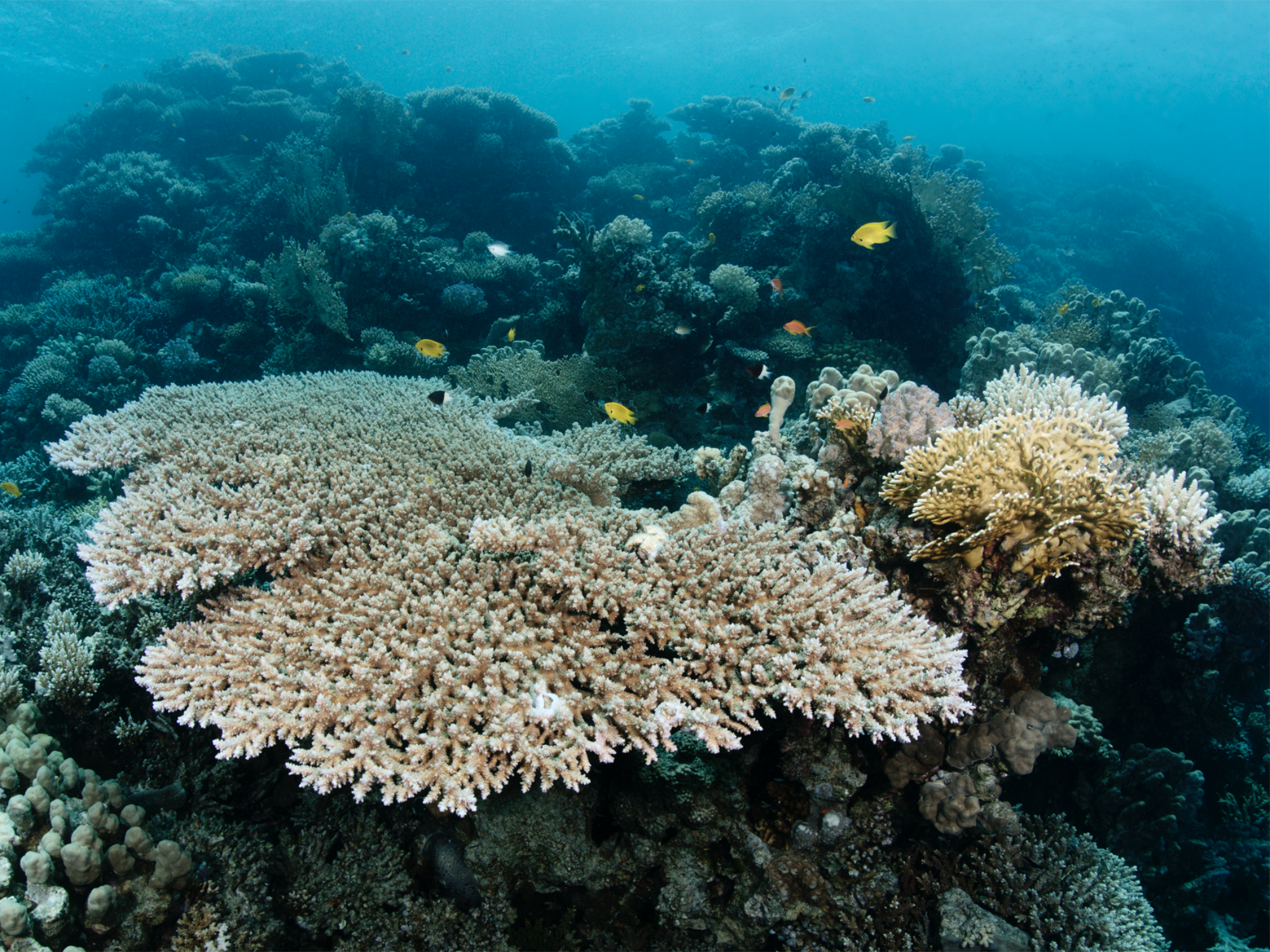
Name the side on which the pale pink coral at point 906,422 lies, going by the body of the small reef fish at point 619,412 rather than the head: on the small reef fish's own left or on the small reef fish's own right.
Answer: on the small reef fish's own left

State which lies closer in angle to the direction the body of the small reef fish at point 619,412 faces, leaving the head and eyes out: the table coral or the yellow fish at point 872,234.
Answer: the table coral

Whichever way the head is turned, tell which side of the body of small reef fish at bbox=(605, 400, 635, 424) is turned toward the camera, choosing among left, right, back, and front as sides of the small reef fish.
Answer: left

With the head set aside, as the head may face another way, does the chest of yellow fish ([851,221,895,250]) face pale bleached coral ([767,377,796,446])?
no

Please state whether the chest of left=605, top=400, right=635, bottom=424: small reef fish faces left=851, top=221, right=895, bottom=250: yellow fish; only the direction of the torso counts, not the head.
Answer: no

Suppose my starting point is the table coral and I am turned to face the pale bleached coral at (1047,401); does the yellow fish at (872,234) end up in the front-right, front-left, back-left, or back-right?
front-left

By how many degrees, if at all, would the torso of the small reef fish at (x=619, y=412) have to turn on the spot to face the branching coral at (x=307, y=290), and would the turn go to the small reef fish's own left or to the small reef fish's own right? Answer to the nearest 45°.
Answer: approximately 45° to the small reef fish's own right
